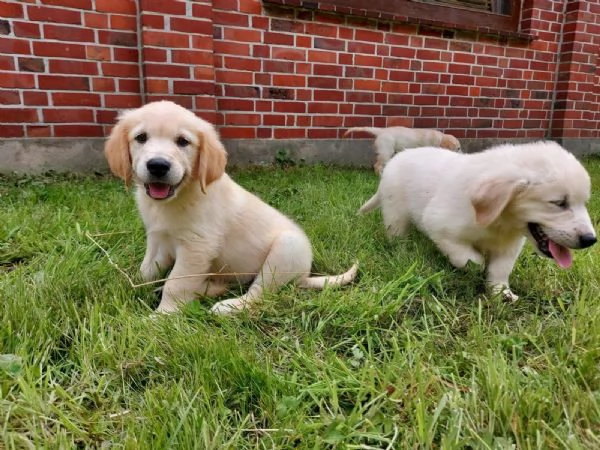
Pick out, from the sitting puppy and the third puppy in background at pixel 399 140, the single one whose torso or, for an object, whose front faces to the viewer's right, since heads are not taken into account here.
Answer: the third puppy in background

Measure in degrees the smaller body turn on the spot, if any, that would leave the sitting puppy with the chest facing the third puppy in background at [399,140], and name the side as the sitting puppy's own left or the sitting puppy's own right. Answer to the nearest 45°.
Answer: approximately 180°

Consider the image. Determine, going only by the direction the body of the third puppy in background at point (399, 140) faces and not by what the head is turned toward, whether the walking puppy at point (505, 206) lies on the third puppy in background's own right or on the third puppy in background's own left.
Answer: on the third puppy in background's own right

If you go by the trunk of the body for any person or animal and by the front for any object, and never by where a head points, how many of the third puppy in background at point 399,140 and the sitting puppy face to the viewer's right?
1

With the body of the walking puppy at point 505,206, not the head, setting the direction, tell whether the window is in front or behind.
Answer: behind

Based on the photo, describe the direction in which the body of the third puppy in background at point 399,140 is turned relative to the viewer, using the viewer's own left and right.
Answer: facing to the right of the viewer

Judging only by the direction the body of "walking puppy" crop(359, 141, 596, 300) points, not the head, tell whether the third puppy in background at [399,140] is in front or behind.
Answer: behind
